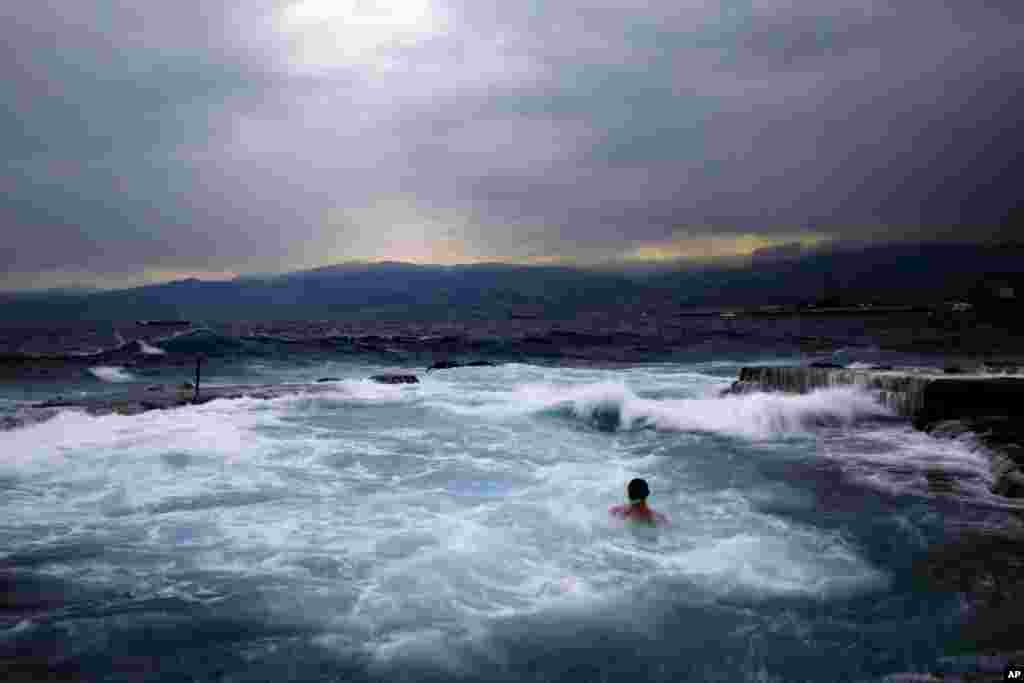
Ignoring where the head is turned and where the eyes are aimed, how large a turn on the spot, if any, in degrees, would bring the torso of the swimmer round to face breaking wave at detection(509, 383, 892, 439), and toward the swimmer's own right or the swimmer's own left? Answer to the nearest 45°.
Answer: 0° — they already face it

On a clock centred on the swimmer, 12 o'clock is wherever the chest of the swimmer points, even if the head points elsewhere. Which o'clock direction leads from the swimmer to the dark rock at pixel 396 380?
The dark rock is roughly at 11 o'clock from the swimmer.

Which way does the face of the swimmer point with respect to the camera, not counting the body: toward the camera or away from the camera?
away from the camera

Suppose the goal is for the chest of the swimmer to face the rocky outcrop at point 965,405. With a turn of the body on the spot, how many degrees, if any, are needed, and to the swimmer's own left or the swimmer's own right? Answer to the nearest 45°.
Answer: approximately 45° to the swimmer's own right

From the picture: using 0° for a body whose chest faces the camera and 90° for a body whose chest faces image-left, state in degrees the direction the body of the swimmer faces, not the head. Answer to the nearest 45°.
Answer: approximately 180°

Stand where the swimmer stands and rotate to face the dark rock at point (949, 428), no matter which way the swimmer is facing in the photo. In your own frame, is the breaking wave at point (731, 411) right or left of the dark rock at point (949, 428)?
left

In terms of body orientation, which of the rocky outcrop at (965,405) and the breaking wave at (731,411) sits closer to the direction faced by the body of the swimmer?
the breaking wave

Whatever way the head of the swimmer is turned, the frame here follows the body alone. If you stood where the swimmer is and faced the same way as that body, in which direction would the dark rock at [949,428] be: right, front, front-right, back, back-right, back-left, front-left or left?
front-right
